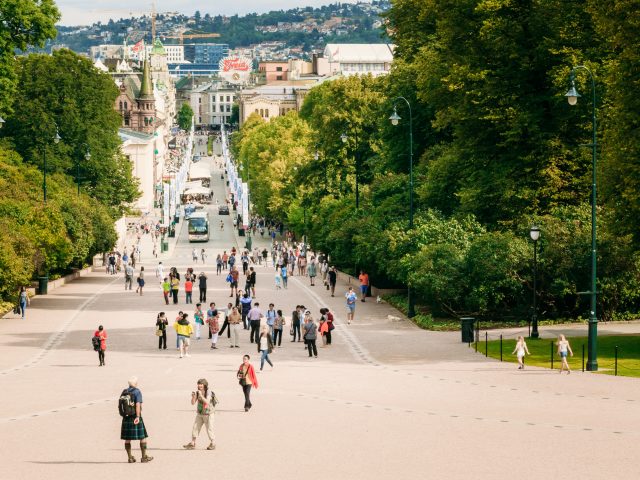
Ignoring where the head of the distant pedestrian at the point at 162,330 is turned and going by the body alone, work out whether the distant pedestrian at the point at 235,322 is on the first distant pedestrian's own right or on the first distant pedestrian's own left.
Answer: on the first distant pedestrian's own left

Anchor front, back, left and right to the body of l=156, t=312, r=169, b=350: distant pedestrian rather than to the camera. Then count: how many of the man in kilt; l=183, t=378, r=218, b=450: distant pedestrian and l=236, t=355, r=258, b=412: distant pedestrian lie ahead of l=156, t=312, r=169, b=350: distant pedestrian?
3

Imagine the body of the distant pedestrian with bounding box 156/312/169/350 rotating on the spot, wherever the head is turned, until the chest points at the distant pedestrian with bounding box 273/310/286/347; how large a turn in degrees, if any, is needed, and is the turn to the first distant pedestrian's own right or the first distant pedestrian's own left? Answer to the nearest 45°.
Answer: approximately 90° to the first distant pedestrian's own left

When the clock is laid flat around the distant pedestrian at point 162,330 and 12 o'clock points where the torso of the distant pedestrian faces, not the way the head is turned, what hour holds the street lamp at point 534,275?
The street lamp is roughly at 9 o'clock from the distant pedestrian.

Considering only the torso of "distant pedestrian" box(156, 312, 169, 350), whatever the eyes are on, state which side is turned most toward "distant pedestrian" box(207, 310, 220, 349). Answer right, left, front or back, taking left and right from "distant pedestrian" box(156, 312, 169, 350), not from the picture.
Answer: left

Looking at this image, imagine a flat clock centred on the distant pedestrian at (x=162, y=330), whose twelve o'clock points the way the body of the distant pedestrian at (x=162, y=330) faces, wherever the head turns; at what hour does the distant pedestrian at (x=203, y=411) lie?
the distant pedestrian at (x=203, y=411) is roughly at 12 o'clock from the distant pedestrian at (x=162, y=330).

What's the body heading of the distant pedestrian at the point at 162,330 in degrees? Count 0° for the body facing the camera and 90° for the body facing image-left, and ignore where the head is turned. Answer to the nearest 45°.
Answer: approximately 0°

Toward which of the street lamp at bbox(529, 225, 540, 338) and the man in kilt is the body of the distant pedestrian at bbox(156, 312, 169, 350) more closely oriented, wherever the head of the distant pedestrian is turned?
the man in kilt

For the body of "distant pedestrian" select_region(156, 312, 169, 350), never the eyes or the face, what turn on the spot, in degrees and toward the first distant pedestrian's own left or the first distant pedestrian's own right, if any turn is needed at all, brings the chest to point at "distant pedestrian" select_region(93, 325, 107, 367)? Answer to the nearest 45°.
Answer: approximately 45° to the first distant pedestrian's own right

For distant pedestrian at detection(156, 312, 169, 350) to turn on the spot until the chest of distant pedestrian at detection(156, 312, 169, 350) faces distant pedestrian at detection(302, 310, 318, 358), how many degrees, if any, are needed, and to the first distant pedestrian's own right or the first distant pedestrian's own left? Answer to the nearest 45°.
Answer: approximately 45° to the first distant pedestrian's own left

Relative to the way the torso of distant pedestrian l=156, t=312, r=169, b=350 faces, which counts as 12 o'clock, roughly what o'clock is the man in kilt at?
The man in kilt is roughly at 12 o'clock from the distant pedestrian.
